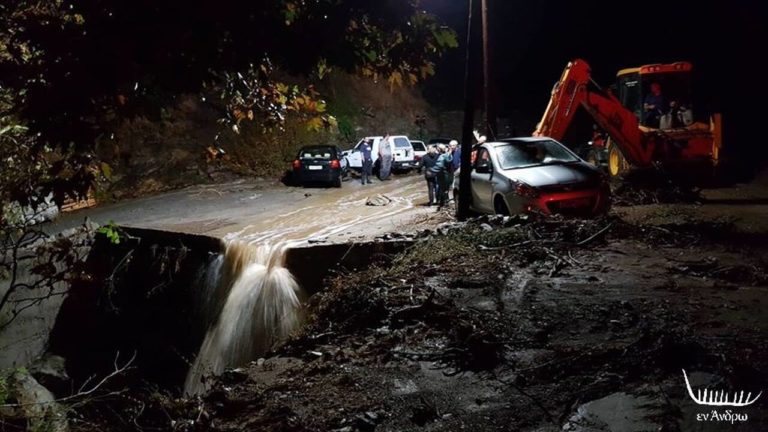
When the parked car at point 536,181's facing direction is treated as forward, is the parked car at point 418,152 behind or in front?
behind

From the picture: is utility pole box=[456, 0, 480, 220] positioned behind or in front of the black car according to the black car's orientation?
behind

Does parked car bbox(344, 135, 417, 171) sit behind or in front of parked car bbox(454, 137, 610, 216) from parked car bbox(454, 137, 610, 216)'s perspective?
behind

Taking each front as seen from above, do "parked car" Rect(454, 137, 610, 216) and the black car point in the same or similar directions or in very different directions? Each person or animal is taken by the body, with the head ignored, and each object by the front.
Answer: very different directions

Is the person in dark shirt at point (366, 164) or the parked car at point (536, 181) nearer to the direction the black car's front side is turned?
the person in dark shirt

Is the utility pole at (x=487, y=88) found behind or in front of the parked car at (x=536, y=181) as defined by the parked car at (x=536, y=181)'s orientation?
behind

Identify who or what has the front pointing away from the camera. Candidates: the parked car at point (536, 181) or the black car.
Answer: the black car

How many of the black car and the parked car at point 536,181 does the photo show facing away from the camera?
1

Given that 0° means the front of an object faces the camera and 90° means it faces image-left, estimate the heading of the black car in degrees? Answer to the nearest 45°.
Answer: approximately 180°

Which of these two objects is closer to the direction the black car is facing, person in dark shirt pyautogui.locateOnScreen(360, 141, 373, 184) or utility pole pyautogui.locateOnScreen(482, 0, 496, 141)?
the person in dark shirt
